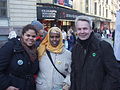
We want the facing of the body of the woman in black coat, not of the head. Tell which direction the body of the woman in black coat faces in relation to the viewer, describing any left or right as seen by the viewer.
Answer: facing the viewer and to the right of the viewer

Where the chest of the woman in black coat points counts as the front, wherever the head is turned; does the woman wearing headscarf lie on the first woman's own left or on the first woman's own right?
on the first woman's own left

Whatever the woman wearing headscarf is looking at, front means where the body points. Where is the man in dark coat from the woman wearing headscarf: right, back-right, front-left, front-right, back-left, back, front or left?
front-left

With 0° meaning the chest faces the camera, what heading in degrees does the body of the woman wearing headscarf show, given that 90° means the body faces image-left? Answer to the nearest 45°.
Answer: approximately 0°

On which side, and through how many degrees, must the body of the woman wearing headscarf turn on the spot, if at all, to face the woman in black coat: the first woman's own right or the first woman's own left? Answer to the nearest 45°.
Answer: approximately 45° to the first woman's own right

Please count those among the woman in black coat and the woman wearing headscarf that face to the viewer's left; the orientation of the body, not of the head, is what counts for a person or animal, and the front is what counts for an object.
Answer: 0

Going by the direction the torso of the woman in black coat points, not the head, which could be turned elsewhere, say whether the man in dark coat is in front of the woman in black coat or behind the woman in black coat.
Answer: in front
